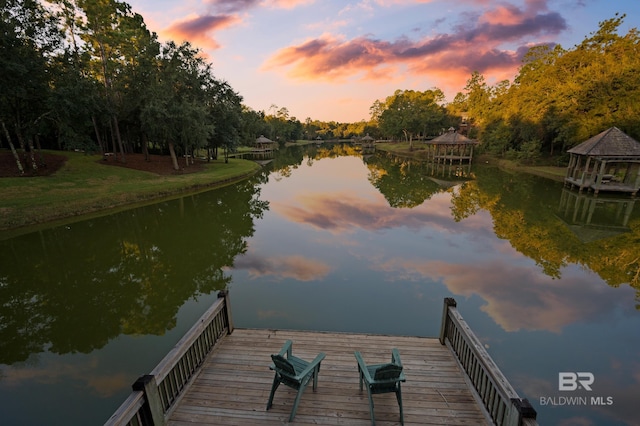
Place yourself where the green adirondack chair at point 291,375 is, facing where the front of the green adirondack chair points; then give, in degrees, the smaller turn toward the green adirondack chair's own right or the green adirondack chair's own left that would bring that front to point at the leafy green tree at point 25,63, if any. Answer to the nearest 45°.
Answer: approximately 90° to the green adirondack chair's own left

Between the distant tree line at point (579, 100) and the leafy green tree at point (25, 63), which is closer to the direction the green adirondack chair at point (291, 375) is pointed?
the distant tree line

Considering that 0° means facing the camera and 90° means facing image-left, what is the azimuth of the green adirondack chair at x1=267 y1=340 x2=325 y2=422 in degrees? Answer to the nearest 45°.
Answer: approximately 225°

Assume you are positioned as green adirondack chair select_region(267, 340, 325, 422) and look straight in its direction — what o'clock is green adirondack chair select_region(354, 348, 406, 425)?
green adirondack chair select_region(354, 348, 406, 425) is roughly at 2 o'clock from green adirondack chair select_region(267, 340, 325, 422).

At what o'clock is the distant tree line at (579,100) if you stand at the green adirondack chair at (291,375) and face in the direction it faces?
The distant tree line is roughly at 12 o'clock from the green adirondack chair.

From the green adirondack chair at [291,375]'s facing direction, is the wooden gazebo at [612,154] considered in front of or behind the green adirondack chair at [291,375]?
in front
